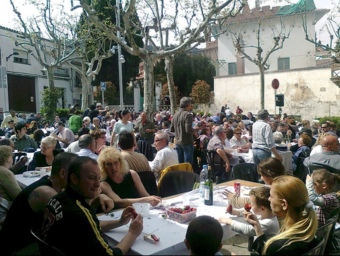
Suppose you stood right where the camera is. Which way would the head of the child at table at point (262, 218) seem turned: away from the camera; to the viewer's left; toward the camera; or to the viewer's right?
to the viewer's left

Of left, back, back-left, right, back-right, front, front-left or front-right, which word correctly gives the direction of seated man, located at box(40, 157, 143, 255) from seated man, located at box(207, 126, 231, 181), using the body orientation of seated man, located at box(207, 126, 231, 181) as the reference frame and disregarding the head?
right

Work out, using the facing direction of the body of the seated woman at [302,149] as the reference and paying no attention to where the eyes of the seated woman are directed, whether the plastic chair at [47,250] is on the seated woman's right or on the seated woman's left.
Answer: on the seated woman's left

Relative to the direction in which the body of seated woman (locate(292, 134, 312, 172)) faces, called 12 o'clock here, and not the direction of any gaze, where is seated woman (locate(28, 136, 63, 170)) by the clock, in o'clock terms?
seated woman (locate(28, 136, 63, 170)) is roughly at 11 o'clock from seated woman (locate(292, 134, 312, 172)).

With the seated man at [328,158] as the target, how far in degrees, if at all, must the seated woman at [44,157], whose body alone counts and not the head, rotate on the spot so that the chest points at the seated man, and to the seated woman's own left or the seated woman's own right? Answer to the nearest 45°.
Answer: approximately 45° to the seated woman's own left
